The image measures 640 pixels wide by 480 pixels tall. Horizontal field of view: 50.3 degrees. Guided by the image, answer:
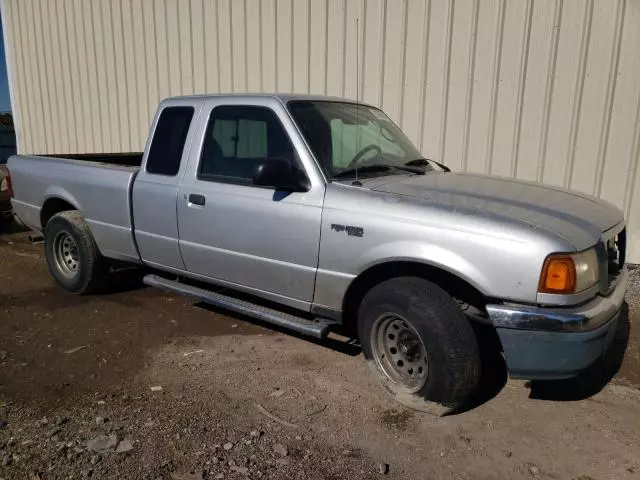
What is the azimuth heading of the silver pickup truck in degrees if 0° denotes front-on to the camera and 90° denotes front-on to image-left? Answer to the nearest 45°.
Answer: approximately 315°
